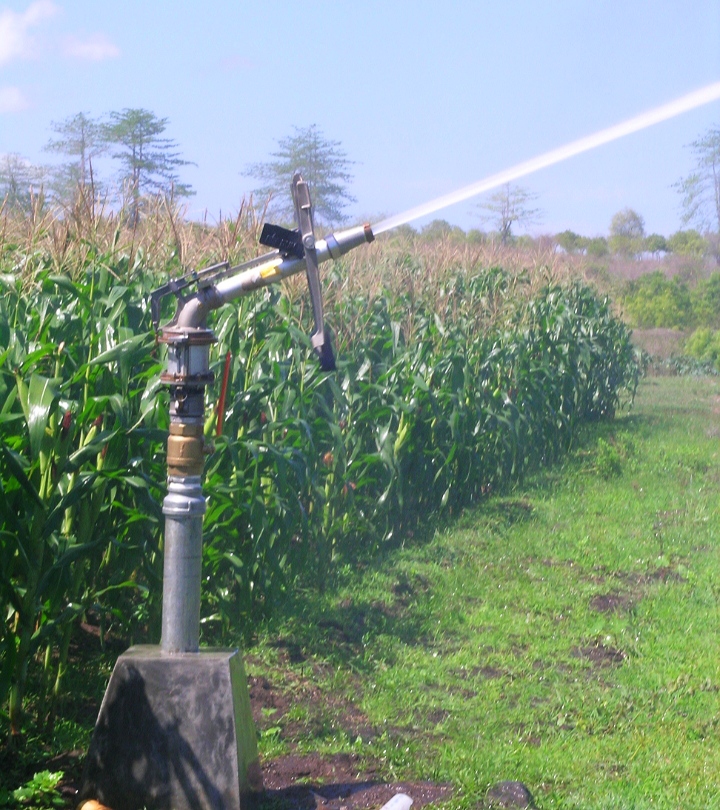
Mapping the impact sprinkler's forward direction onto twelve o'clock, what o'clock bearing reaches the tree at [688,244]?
The tree is roughly at 10 o'clock from the impact sprinkler.

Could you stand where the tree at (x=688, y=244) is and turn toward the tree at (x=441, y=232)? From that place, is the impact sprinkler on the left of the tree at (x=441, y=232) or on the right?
left

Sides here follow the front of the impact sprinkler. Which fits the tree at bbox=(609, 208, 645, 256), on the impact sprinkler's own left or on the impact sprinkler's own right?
on the impact sprinkler's own left

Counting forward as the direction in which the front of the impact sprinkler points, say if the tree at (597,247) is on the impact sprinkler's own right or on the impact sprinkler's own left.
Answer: on the impact sprinkler's own left

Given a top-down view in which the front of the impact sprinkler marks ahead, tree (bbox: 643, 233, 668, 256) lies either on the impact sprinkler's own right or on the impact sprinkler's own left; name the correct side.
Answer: on the impact sprinkler's own left

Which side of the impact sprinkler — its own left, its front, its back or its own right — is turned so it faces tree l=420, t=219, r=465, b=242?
left

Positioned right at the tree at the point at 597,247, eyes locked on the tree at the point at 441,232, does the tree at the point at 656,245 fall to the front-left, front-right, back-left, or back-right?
back-left

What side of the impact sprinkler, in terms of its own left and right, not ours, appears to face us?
right
